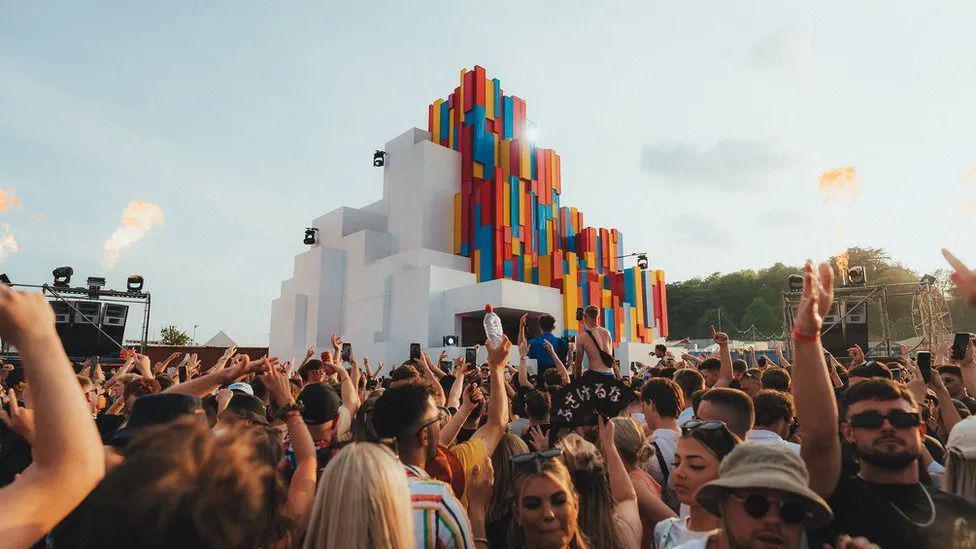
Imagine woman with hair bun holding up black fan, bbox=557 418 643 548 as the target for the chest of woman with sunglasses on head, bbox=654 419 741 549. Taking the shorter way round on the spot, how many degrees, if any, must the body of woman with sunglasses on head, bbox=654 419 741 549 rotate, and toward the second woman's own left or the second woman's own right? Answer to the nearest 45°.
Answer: approximately 45° to the second woman's own right

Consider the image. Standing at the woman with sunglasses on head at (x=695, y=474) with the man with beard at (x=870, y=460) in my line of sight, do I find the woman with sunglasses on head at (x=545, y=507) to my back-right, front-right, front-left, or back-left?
back-right

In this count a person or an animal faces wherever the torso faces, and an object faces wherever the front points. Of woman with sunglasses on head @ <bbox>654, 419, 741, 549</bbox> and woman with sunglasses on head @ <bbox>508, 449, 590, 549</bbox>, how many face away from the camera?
0

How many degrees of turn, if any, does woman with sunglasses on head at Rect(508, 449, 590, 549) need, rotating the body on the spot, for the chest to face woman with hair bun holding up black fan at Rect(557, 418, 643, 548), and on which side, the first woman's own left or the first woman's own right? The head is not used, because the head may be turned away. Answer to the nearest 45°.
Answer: approximately 135° to the first woman's own left

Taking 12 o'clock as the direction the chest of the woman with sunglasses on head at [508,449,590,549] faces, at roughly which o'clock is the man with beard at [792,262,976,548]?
The man with beard is roughly at 9 o'clock from the woman with sunglasses on head.

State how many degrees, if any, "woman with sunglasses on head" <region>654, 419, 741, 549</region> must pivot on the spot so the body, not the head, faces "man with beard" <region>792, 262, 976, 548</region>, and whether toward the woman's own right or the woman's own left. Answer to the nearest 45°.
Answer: approximately 135° to the woman's own left

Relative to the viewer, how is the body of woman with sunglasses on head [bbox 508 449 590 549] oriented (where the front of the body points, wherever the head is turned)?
toward the camera

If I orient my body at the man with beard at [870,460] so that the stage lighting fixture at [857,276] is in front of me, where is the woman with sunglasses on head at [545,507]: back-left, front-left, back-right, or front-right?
back-left

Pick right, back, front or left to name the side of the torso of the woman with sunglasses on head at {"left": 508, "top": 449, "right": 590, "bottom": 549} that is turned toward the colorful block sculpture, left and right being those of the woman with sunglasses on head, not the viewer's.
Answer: back

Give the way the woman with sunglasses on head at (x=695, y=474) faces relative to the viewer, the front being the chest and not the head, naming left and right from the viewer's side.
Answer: facing the viewer and to the left of the viewer

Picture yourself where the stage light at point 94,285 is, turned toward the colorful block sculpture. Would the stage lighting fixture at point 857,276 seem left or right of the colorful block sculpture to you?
right

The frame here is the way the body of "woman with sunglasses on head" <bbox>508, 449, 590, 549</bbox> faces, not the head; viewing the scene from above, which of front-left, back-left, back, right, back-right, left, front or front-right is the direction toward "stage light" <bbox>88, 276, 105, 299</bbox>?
back-right
